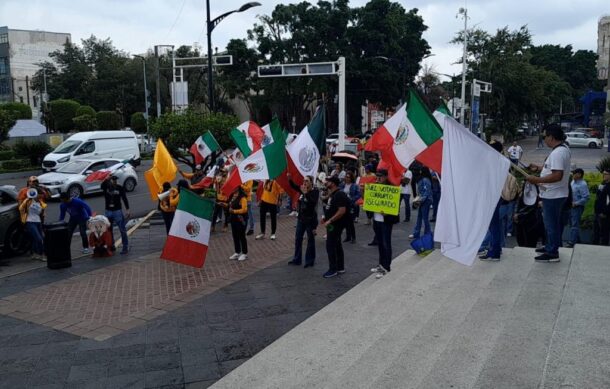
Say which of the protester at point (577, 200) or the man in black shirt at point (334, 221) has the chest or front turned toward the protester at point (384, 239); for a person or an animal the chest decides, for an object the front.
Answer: the protester at point (577, 200)

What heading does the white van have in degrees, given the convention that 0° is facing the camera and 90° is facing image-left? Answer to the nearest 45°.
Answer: approximately 45°

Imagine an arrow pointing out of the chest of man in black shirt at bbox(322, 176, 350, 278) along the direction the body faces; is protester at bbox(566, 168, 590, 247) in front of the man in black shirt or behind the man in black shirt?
behind

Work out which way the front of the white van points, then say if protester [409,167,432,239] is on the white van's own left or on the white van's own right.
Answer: on the white van's own left

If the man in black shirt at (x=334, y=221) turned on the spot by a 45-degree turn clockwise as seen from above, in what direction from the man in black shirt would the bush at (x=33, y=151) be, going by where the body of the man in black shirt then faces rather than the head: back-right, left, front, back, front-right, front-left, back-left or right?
front-right

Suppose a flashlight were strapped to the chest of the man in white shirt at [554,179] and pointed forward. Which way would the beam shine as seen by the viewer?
to the viewer's left

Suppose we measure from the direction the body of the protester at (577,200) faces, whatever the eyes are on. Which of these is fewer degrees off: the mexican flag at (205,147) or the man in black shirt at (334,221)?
the man in black shirt

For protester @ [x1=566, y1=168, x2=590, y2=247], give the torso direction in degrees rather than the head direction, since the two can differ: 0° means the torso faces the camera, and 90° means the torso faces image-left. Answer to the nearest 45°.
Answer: approximately 45°
